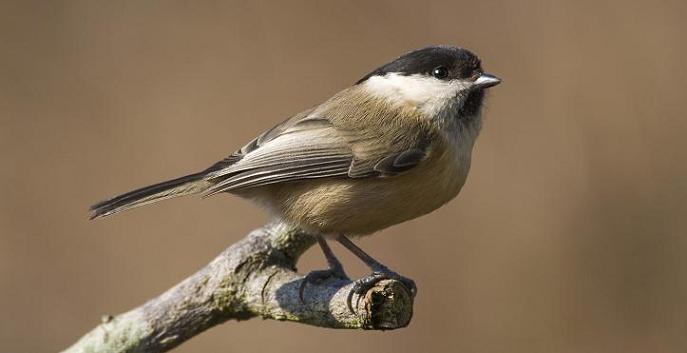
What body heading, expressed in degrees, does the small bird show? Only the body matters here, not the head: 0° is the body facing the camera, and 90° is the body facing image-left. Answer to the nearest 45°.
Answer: approximately 270°
